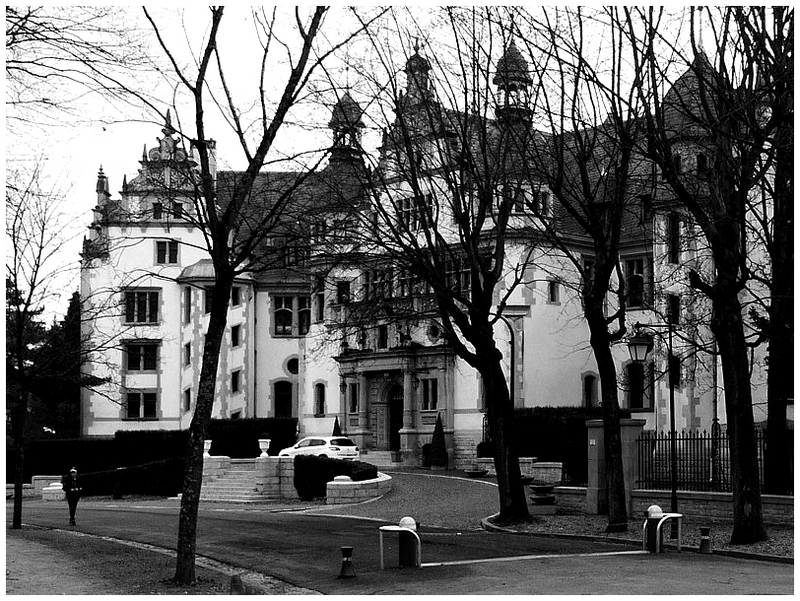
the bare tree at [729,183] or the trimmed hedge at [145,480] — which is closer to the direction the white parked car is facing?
the trimmed hedge

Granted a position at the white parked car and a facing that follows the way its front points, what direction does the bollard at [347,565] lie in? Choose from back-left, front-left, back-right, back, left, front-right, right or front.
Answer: back-left

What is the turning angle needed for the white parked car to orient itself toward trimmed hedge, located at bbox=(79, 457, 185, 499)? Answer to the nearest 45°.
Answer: approximately 45° to its left

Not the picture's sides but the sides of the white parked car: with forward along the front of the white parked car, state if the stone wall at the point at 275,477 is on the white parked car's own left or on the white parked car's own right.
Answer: on the white parked car's own left

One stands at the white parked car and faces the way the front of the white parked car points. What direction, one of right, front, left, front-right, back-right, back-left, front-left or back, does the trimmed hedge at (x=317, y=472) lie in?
back-left

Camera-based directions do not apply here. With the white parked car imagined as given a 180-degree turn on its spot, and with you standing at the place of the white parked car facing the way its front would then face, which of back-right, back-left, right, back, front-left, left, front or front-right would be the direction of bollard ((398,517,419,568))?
front-right

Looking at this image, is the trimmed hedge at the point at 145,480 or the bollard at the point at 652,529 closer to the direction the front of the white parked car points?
the trimmed hedge

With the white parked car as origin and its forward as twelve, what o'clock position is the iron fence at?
The iron fence is roughly at 7 o'clock from the white parked car.

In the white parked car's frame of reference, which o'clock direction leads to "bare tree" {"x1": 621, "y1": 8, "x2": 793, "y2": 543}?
The bare tree is roughly at 7 o'clock from the white parked car.

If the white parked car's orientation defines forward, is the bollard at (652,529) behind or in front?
behind

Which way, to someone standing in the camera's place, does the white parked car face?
facing away from the viewer and to the left of the viewer

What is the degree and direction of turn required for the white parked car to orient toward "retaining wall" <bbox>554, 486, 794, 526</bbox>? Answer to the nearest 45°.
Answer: approximately 135° to its left
